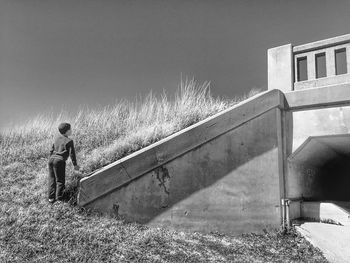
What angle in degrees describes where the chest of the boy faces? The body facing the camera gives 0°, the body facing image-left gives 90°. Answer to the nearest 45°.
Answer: approximately 225°
